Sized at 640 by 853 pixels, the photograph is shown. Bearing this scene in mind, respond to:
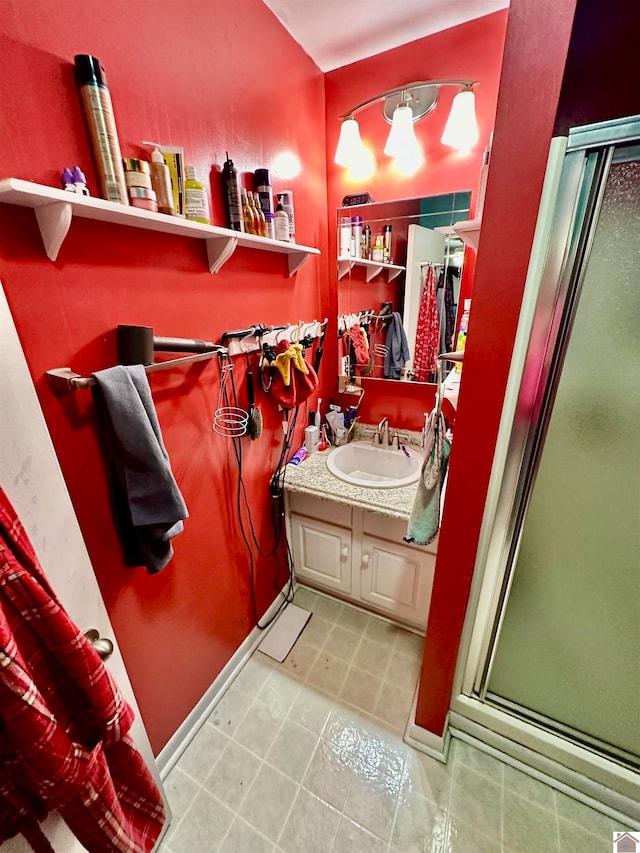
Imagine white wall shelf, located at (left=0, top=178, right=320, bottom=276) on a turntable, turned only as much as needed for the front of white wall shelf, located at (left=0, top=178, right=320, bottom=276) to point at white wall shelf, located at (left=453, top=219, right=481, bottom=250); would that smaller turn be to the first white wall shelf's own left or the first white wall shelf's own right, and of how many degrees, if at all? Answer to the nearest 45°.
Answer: approximately 45° to the first white wall shelf's own left

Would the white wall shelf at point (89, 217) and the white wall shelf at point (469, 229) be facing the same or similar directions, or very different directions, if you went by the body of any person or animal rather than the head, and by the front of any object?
very different directions
